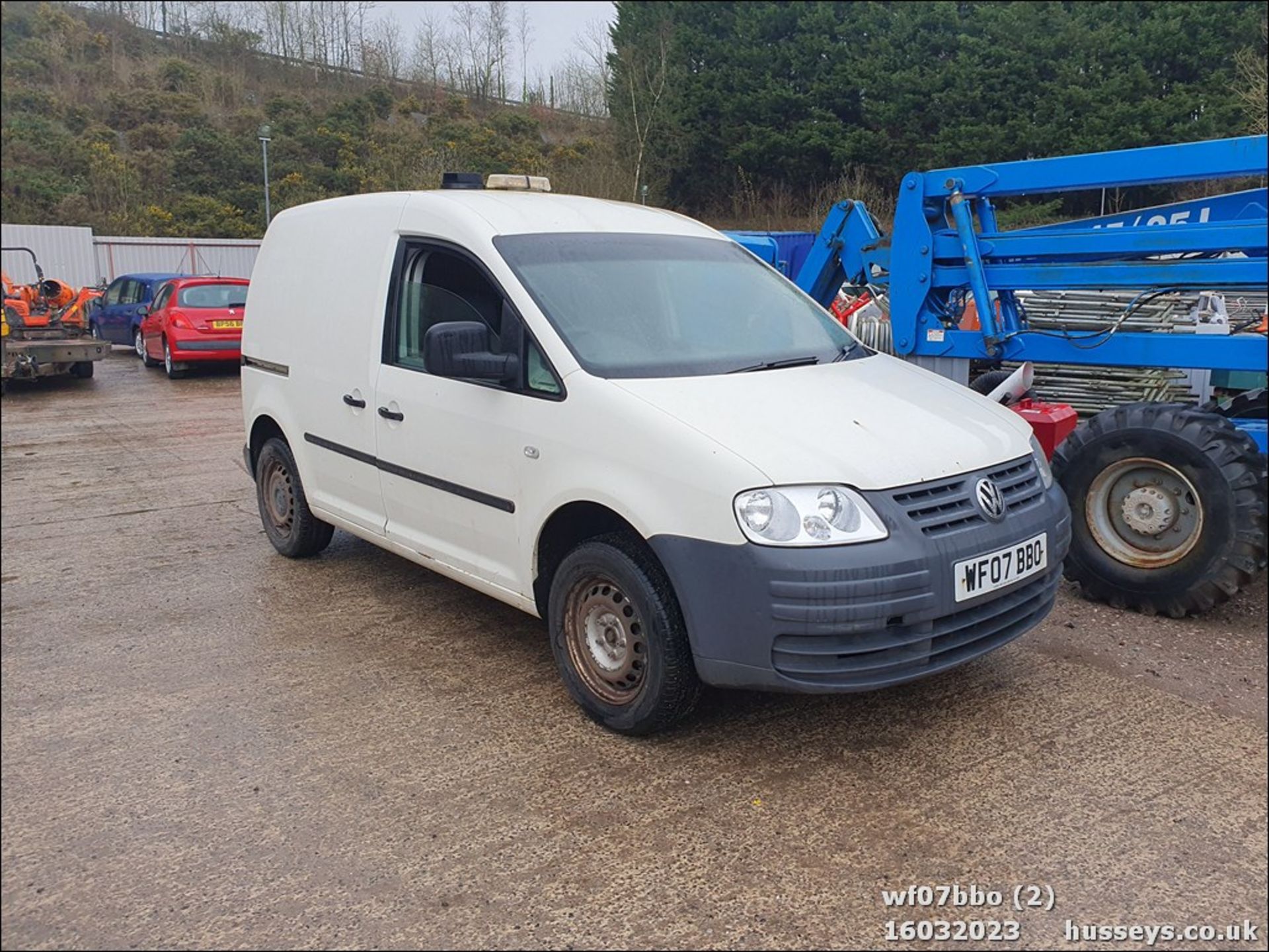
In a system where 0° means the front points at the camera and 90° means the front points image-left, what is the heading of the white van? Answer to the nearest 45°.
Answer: approximately 315°

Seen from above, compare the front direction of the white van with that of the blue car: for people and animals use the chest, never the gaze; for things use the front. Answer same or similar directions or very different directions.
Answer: very different directions

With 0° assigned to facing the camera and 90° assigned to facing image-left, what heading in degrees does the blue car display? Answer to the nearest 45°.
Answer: approximately 135°

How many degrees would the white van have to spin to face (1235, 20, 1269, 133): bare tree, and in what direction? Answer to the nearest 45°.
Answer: approximately 90° to its left

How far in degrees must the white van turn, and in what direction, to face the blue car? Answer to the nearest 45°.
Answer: approximately 180°

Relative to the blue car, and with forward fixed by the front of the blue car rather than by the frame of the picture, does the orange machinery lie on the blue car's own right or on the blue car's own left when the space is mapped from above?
on the blue car's own left

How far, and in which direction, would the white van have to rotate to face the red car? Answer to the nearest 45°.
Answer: approximately 180°

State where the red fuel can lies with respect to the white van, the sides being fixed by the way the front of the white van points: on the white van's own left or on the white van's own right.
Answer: on the white van's own left
